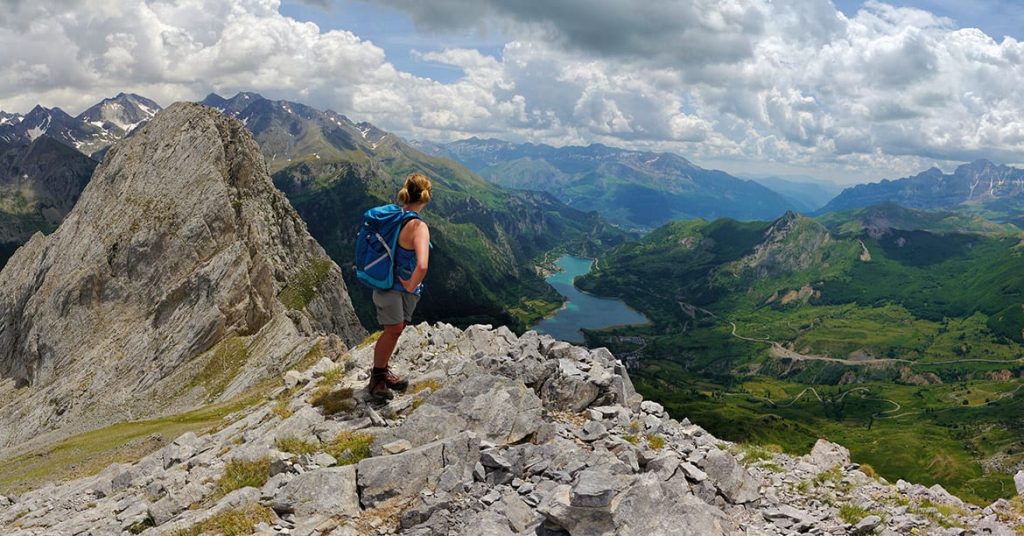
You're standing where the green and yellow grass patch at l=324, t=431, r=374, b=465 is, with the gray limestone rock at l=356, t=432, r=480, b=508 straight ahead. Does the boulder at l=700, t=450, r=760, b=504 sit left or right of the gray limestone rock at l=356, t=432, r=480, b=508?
left

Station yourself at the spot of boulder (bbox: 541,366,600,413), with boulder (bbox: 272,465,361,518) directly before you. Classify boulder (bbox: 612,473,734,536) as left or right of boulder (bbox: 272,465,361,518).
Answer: left

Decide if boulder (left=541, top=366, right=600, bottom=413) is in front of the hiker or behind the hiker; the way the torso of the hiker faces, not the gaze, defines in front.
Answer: in front
